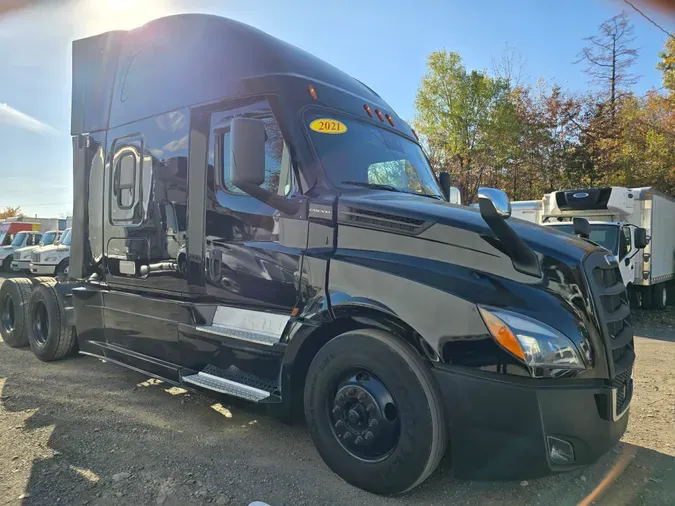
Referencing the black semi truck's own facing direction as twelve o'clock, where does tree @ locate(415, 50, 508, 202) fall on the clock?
The tree is roughly at 8 o'clock from the black semi truck.

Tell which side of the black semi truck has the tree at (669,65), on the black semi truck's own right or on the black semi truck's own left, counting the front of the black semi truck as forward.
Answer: on the black semi truck's own left

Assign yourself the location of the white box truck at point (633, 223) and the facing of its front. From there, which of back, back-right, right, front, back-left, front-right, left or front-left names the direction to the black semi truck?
front-left

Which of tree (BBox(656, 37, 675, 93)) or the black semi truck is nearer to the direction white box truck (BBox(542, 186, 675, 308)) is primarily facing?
the black semi truck

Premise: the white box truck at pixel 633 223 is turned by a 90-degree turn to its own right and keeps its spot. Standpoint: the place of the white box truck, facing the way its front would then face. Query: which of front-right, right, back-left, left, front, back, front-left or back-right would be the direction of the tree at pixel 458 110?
front

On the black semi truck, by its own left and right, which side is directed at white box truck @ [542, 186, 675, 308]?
left

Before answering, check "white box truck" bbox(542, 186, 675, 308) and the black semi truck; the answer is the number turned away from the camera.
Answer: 0

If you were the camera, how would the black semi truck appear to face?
facing the viewer and to the right of the viewer

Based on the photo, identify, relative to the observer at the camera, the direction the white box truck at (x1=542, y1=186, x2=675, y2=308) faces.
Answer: facing the viewer and to the left of the viewer
